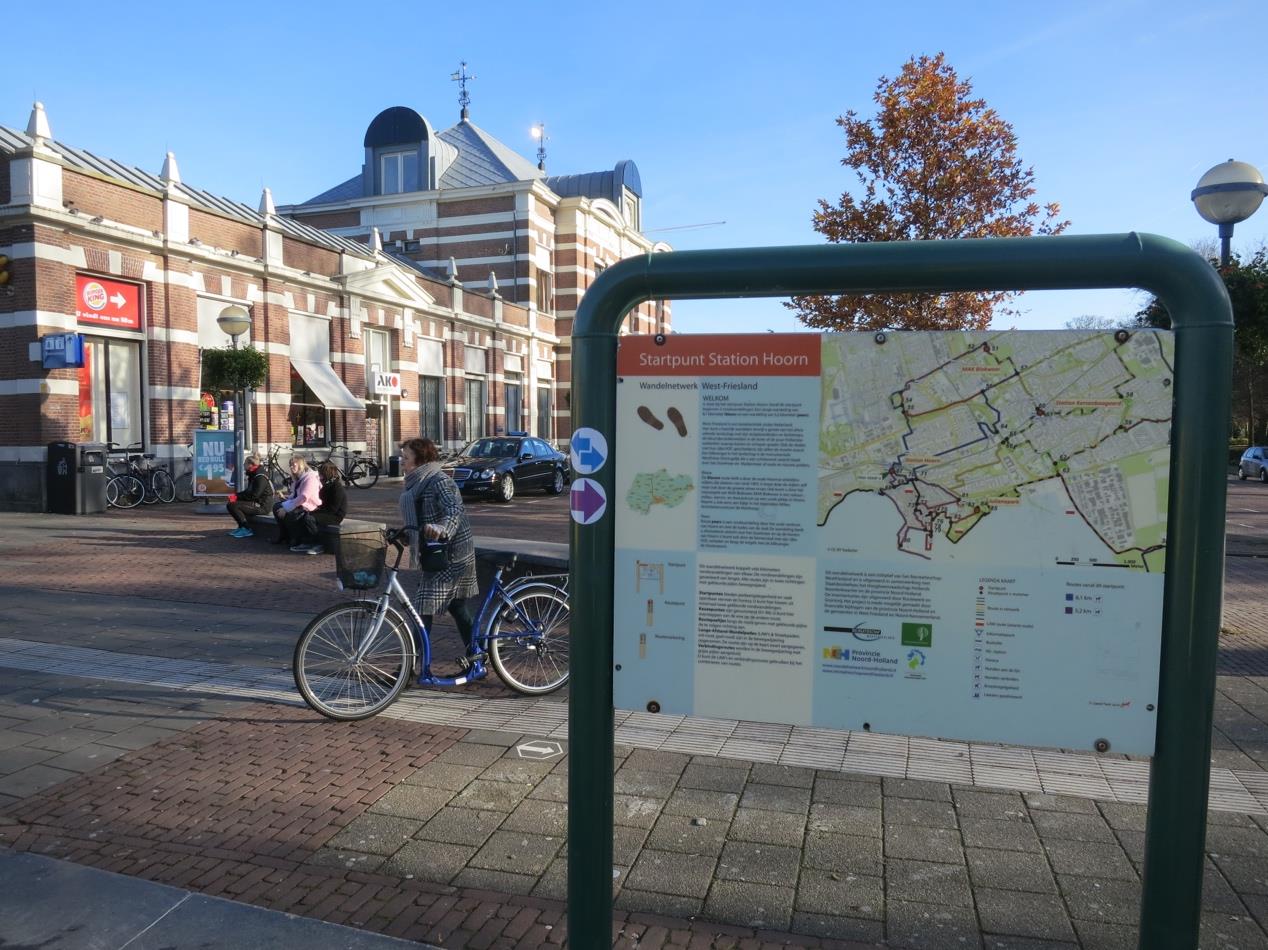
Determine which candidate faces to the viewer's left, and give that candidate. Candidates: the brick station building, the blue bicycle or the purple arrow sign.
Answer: the blue bicycle

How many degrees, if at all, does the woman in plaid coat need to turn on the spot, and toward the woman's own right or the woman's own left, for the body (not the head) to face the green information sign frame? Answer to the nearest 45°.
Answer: approximately 135° to the woman's own left

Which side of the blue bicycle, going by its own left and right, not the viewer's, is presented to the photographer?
left

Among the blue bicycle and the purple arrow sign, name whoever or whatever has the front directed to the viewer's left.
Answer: the blue bicycle

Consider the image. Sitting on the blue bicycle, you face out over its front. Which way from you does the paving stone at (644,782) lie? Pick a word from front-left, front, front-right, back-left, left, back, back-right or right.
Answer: back-left

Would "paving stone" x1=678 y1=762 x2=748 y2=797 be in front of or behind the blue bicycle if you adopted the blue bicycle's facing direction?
behind

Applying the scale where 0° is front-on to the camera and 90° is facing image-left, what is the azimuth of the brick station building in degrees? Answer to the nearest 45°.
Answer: approximately 315°

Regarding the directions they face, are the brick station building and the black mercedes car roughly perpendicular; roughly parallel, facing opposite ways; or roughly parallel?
roughly perpendicular

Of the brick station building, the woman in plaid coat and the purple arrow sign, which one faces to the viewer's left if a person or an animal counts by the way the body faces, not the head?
the woman in plaid coat
